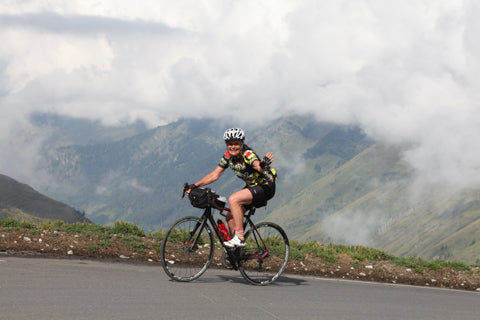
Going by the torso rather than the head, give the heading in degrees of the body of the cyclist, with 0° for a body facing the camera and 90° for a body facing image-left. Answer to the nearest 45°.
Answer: approximately 45°
